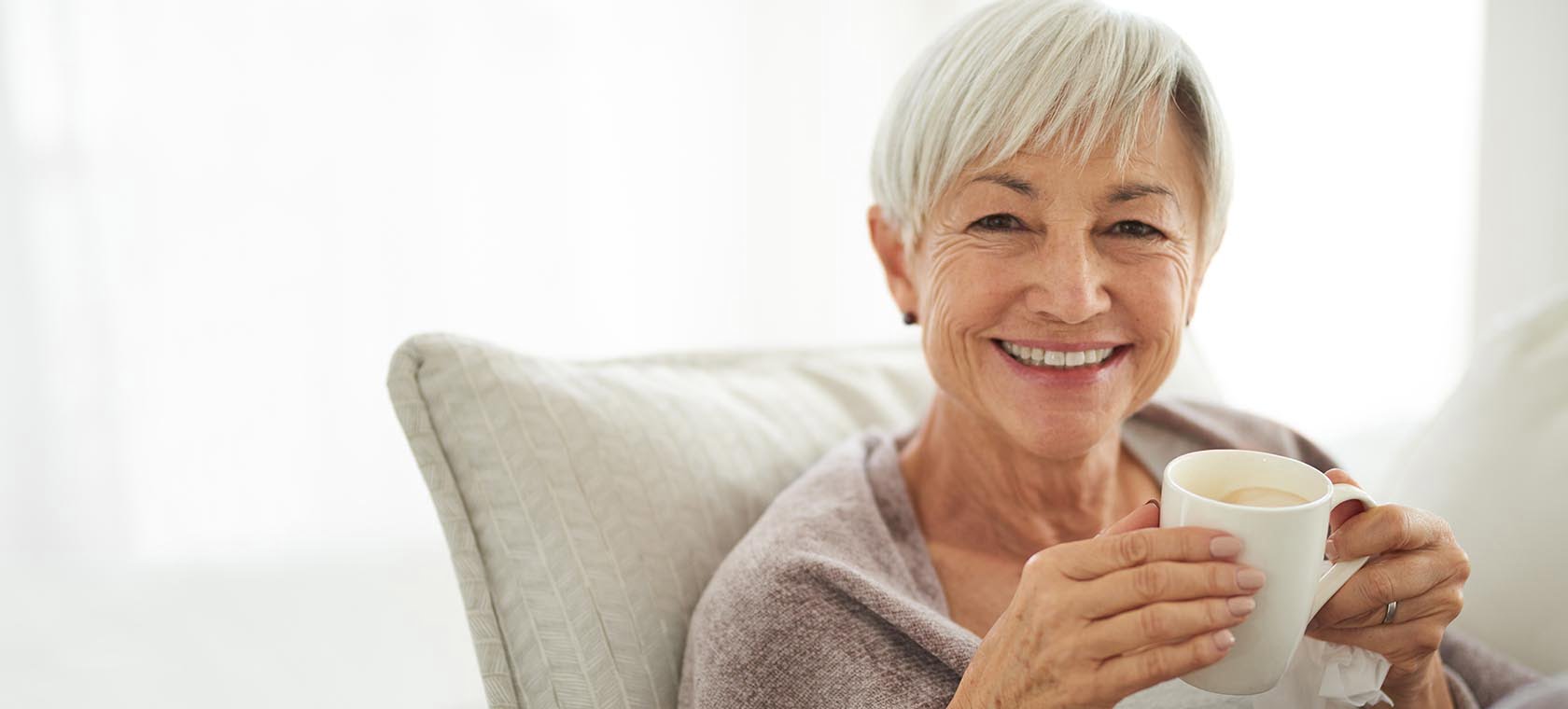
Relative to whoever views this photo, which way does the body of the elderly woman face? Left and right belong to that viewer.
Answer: facing the viewer and to the right of the viewer
